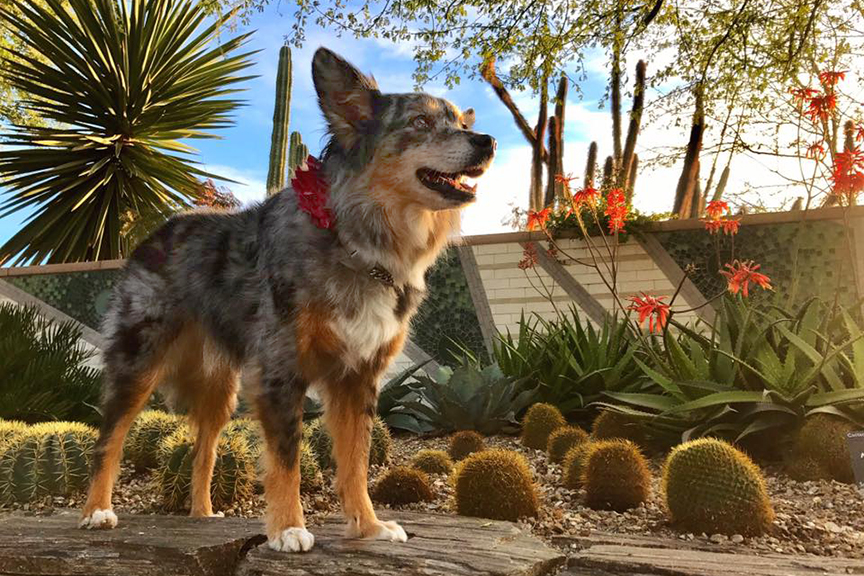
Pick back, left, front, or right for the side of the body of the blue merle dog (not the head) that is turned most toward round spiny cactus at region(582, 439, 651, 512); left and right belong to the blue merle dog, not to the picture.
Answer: left

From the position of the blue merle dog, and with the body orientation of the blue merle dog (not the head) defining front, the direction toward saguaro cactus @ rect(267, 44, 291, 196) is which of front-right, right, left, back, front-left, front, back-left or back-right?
back-left

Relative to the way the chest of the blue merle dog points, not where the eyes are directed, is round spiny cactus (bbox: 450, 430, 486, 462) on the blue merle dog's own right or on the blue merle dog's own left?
on the blue merle dog's own left

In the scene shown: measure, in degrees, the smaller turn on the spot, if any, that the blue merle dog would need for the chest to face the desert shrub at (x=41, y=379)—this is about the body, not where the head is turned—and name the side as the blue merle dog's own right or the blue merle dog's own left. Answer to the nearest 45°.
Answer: approximately 180°

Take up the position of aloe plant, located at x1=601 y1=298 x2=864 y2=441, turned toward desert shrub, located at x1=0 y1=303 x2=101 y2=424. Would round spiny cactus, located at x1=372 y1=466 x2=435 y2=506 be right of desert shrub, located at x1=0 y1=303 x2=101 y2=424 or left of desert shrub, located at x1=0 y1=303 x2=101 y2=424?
left

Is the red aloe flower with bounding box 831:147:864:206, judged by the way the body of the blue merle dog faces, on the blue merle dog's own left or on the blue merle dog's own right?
on the blue merle dog's own left

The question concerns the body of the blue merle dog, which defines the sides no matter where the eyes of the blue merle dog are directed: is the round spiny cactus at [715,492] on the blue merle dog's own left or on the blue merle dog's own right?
on the blue merle dog's own left

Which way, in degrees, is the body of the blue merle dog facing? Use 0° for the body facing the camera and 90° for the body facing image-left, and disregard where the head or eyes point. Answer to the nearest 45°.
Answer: approximately 315°

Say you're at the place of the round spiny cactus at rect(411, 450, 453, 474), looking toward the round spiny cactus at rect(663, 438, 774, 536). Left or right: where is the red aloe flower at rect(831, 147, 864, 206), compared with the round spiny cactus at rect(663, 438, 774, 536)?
left

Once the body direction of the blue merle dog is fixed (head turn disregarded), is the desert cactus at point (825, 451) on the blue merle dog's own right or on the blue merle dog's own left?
on the blue merle dog's own left

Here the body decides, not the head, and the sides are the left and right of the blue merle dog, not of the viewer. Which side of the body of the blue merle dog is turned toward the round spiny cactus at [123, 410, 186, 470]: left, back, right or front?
back

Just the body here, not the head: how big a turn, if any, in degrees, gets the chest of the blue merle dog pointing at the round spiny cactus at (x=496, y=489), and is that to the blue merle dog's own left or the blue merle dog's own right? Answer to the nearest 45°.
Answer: approximately 90° to the blue merle dog's own left

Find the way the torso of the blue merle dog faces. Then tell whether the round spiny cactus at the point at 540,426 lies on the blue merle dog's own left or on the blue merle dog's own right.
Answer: on the blue merle dog's own left
